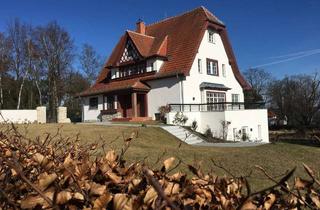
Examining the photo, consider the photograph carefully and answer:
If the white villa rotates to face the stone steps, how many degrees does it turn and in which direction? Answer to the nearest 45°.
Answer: approximately 45° to its left

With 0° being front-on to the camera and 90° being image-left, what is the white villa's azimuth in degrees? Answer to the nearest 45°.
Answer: approximately 45°
